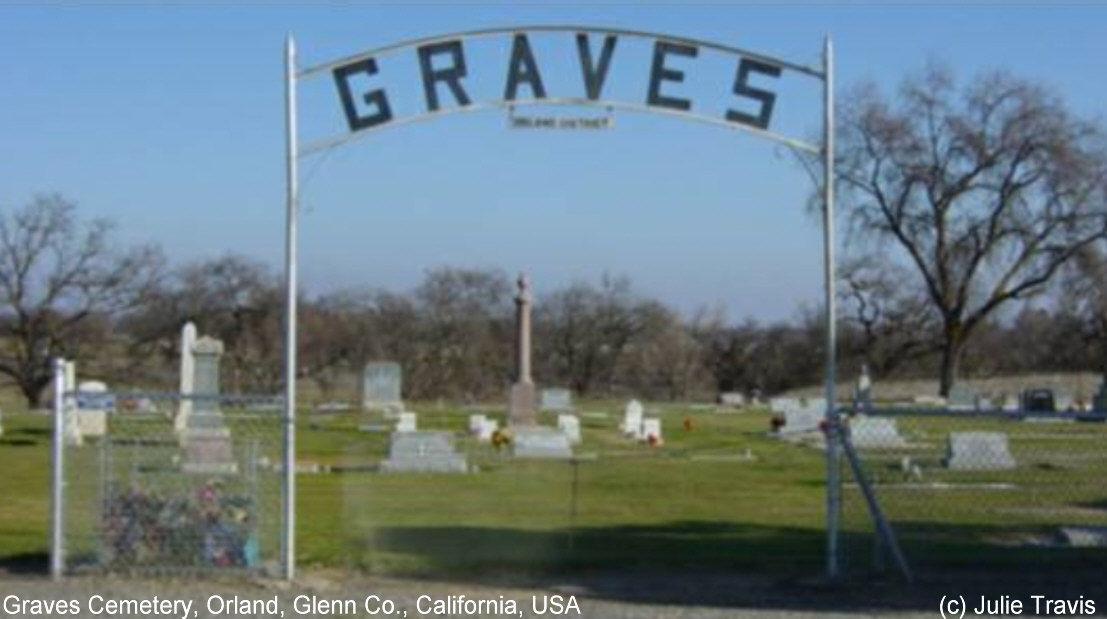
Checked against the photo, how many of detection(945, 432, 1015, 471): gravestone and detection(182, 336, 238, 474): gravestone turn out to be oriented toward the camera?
2

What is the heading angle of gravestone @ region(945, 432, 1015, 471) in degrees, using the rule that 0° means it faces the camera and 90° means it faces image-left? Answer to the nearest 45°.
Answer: approximately 0°

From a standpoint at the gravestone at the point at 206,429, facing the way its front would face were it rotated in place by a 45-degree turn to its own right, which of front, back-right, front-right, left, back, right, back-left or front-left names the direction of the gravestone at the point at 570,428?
back

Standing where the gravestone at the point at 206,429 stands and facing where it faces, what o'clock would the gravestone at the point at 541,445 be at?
the gravestone at the point at 541,445 is roughly at 8 o'clock from the gravestone at the point at 206,429.

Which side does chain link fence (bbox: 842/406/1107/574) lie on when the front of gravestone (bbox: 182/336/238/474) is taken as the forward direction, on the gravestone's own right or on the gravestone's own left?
on the gravestone's own left

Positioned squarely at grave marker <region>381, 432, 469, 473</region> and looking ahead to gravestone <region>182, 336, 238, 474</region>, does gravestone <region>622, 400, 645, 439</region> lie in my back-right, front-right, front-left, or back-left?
back-right

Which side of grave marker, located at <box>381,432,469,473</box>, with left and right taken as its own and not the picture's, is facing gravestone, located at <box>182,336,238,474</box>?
right

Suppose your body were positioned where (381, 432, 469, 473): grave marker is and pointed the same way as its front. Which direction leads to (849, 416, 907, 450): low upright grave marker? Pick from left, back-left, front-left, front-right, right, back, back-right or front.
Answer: back-left

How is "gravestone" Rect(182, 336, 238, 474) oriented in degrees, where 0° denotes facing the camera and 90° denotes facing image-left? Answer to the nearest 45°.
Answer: approximately 0°
